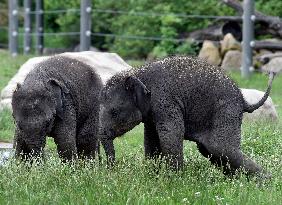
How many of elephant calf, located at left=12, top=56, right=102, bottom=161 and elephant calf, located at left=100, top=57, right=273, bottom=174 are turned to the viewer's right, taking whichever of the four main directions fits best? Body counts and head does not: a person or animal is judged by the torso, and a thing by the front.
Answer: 0

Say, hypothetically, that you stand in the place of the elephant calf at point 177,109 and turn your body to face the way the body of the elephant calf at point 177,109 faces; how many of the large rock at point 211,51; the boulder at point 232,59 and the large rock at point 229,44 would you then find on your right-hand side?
3

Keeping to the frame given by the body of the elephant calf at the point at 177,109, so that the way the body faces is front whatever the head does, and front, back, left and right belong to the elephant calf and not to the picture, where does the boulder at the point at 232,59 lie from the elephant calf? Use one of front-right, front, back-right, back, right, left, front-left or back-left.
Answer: right

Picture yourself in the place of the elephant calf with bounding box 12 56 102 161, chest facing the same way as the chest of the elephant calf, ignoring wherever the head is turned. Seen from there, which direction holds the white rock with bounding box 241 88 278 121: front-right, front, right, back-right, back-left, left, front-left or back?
back

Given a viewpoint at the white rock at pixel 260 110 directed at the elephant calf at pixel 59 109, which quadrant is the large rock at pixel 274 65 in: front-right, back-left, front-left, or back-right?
back-right

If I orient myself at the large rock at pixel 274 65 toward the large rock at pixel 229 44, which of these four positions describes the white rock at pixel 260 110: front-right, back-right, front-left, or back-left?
back-left

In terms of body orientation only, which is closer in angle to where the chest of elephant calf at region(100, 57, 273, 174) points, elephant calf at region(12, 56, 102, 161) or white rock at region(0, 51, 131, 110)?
the elephant calf

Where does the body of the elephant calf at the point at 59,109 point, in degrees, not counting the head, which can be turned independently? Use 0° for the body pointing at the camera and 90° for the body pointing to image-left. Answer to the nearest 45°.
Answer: approximately 45°

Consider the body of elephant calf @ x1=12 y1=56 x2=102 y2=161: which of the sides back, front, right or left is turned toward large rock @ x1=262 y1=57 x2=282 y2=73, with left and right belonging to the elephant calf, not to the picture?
back

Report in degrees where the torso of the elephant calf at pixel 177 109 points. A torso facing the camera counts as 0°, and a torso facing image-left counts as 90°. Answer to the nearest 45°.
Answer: approximately 90°

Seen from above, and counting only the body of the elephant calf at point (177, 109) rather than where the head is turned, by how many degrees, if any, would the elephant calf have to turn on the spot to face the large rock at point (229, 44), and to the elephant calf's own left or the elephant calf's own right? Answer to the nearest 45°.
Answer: approximately 90° to the elephant calf's own right

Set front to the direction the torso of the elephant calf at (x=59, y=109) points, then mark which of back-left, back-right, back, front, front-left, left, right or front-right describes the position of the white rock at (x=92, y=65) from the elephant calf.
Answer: back-right

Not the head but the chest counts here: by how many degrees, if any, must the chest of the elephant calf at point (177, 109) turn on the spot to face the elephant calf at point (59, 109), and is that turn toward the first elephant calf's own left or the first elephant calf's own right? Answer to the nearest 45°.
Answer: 0° — it already faces it
